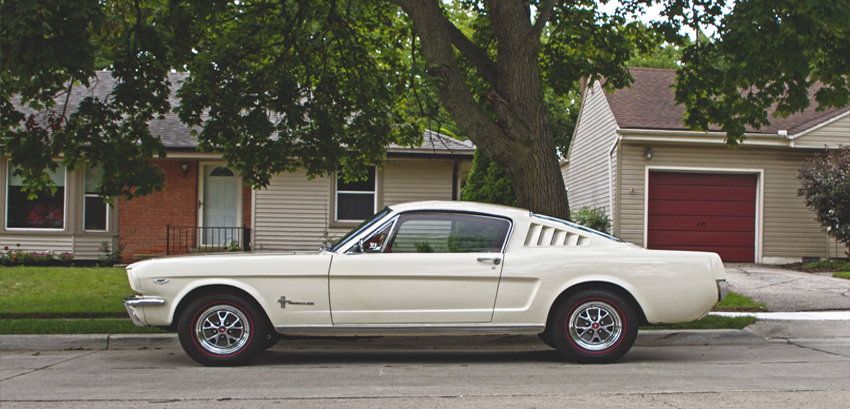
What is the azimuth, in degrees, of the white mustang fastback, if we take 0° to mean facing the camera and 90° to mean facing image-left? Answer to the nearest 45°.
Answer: approximately 90°

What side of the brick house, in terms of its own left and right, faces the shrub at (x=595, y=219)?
left

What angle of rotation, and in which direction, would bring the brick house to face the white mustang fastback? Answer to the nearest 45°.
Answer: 0° — it already faces it

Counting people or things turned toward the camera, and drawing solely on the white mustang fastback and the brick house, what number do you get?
1

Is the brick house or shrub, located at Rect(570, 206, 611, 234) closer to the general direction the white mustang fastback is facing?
the brick house

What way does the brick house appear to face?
toward the camera

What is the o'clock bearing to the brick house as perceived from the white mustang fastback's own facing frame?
The brick house is roughly at 2 o'clock from the white mustang fastback.

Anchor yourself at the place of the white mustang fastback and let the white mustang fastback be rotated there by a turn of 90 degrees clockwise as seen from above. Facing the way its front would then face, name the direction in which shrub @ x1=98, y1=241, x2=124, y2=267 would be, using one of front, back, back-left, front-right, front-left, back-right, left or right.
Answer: front-left

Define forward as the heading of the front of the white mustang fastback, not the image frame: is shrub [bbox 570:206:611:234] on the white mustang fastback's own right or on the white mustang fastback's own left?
on the white mustang fastback's own right

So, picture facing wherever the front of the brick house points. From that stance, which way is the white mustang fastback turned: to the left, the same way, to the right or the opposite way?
to the right

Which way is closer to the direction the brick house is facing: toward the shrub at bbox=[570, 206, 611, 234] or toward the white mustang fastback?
the white mustang fastback
